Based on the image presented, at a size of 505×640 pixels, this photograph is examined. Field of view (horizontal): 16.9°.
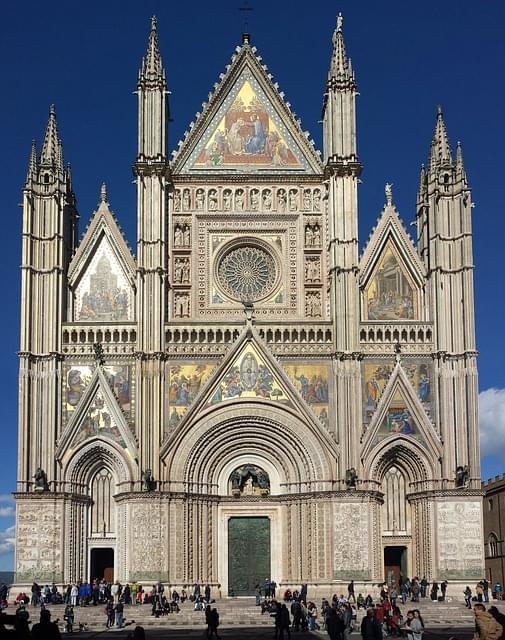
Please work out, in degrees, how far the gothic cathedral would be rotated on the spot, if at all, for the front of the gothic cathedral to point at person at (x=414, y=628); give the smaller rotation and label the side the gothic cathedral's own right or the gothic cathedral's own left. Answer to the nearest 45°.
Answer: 0° — it already faces them

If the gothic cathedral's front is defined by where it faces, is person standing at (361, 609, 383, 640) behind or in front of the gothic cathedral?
in front

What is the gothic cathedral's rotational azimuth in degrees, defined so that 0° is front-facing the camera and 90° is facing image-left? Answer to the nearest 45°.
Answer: approximately 0°

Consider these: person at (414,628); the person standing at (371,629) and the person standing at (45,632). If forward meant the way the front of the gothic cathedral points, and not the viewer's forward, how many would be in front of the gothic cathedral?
3

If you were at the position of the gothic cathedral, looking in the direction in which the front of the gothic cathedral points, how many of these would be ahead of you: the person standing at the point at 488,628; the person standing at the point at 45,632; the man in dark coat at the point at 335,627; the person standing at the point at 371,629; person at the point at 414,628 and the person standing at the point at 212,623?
6

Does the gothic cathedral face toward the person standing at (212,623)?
yes

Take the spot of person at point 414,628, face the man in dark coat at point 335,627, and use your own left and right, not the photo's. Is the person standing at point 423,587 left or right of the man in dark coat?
right
